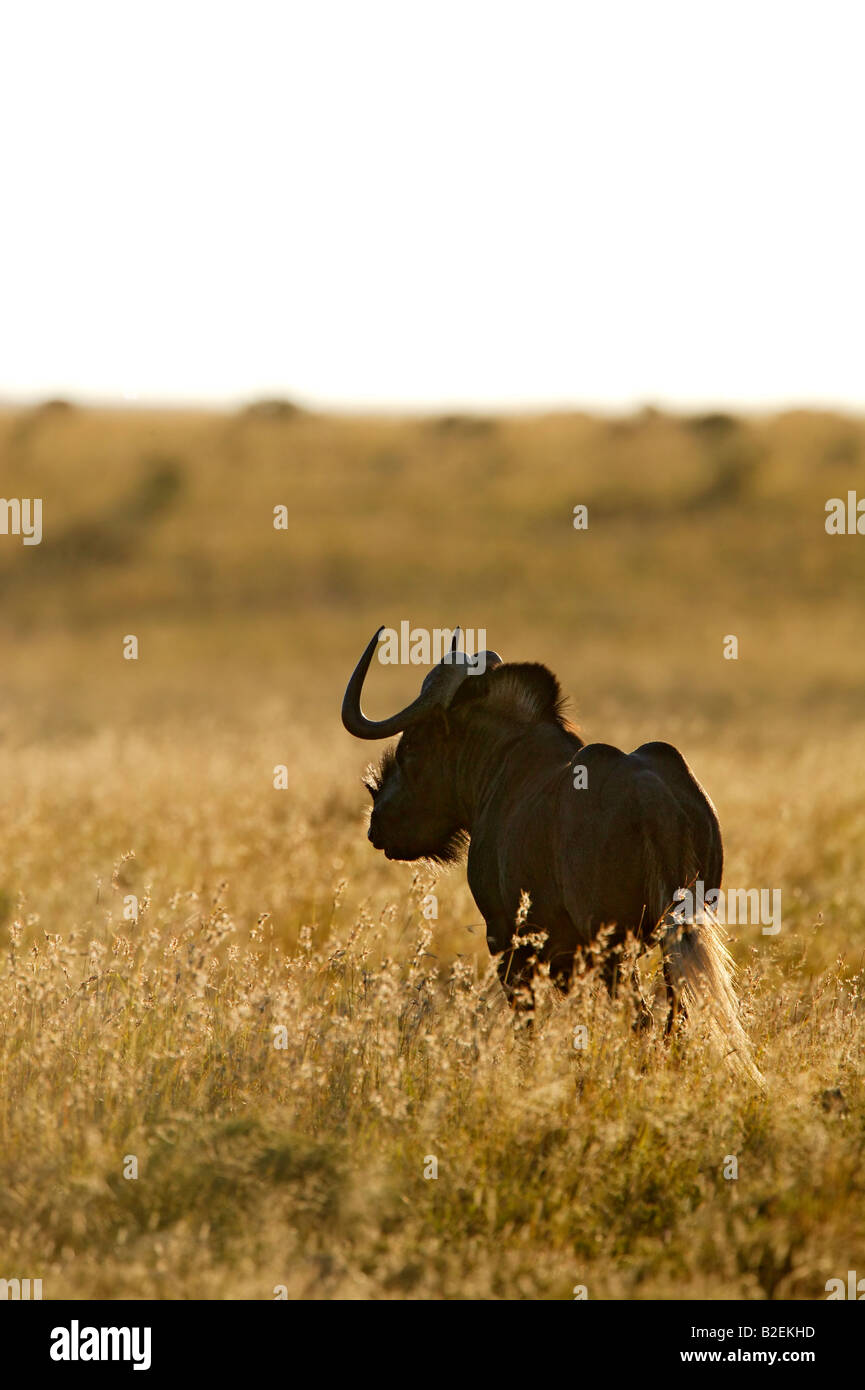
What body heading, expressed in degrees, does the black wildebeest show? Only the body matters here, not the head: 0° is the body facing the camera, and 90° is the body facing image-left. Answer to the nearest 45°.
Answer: approximately 135°
